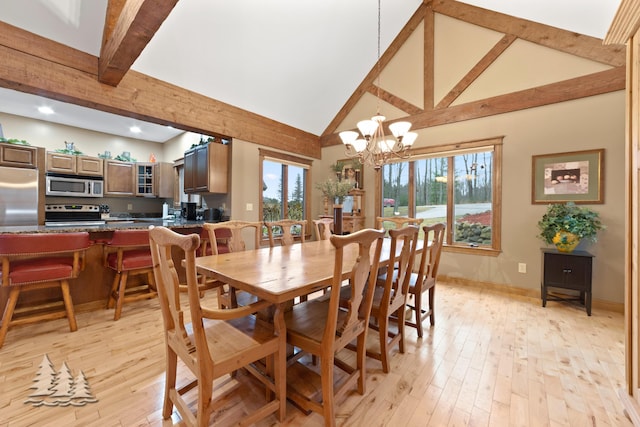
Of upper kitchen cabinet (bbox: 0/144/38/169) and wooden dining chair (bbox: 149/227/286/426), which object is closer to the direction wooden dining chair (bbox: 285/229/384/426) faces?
the upper kitchen cabinet

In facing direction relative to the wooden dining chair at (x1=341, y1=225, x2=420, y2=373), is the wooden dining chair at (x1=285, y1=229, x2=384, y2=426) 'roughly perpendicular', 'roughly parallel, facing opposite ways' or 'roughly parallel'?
roughly parallel

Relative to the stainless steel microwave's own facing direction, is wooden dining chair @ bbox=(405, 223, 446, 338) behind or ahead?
ahead

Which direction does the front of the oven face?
toward the camera

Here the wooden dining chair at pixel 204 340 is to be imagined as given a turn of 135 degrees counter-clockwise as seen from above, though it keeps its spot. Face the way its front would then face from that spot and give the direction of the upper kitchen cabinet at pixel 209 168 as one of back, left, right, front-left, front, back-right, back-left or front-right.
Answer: right

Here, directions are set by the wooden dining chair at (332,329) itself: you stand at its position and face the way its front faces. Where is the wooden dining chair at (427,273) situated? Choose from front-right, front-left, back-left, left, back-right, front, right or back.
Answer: right

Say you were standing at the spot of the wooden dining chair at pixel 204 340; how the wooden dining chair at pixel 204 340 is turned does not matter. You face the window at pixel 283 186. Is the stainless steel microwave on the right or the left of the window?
left

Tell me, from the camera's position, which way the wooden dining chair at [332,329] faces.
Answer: facing away from the viewer and to the left of the viewer

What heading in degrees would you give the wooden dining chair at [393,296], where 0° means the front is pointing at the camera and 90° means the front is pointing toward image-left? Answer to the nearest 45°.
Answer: approximately 135°

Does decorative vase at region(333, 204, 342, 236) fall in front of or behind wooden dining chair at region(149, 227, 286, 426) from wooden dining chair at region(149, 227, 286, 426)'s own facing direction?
in front

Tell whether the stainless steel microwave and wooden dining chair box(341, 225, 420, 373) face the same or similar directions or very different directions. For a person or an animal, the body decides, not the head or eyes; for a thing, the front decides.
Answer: very different directions

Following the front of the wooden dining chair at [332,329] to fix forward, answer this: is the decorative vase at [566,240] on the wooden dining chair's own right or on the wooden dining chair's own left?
on the wooden dining chair's own right

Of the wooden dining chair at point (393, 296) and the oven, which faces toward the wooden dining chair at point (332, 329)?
the oven

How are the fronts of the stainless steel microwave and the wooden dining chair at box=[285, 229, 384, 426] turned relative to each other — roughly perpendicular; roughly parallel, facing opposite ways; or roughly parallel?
roughly parallel, facing opposite ways

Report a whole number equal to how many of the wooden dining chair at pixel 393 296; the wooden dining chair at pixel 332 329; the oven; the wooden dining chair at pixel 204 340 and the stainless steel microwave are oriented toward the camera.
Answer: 2

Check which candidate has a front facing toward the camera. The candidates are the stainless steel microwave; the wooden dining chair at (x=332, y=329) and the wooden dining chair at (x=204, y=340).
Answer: the stainless steel microwave

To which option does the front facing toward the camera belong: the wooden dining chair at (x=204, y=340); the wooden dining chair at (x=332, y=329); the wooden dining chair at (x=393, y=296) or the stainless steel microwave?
the stainless steel microwave
